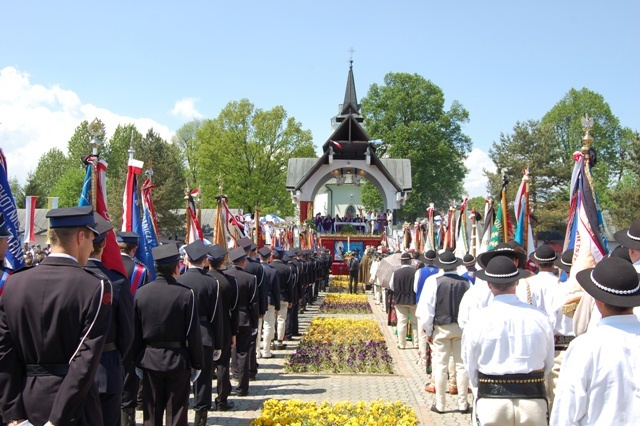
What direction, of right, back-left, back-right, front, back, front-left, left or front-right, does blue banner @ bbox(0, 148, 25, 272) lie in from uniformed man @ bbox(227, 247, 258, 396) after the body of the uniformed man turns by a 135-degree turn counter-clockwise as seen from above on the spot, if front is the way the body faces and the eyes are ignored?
front-left

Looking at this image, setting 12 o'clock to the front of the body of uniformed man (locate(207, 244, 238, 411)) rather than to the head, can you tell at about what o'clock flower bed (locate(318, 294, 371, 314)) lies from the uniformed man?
The flower bed is roughly at 11 o'clock from the uniformed man.

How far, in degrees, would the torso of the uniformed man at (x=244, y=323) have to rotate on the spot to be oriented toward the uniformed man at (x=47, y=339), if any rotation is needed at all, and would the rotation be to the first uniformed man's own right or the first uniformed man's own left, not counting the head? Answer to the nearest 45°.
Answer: approximately 135° to the first uniformed man's own right

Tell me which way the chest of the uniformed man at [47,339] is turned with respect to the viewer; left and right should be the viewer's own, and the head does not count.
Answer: facing away from the viewer and to the right of the viewer

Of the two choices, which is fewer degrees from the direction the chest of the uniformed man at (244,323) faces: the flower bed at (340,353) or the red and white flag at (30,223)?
the flower bed

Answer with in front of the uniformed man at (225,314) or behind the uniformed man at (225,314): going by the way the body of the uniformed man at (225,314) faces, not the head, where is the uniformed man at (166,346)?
behind

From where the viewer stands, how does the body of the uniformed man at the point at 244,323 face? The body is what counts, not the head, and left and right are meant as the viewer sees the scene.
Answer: facing away from the viewer and to the right of the viewer

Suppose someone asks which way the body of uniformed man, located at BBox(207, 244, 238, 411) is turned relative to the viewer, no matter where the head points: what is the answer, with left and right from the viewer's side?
facing away from the viewer and to the right of the viewer
